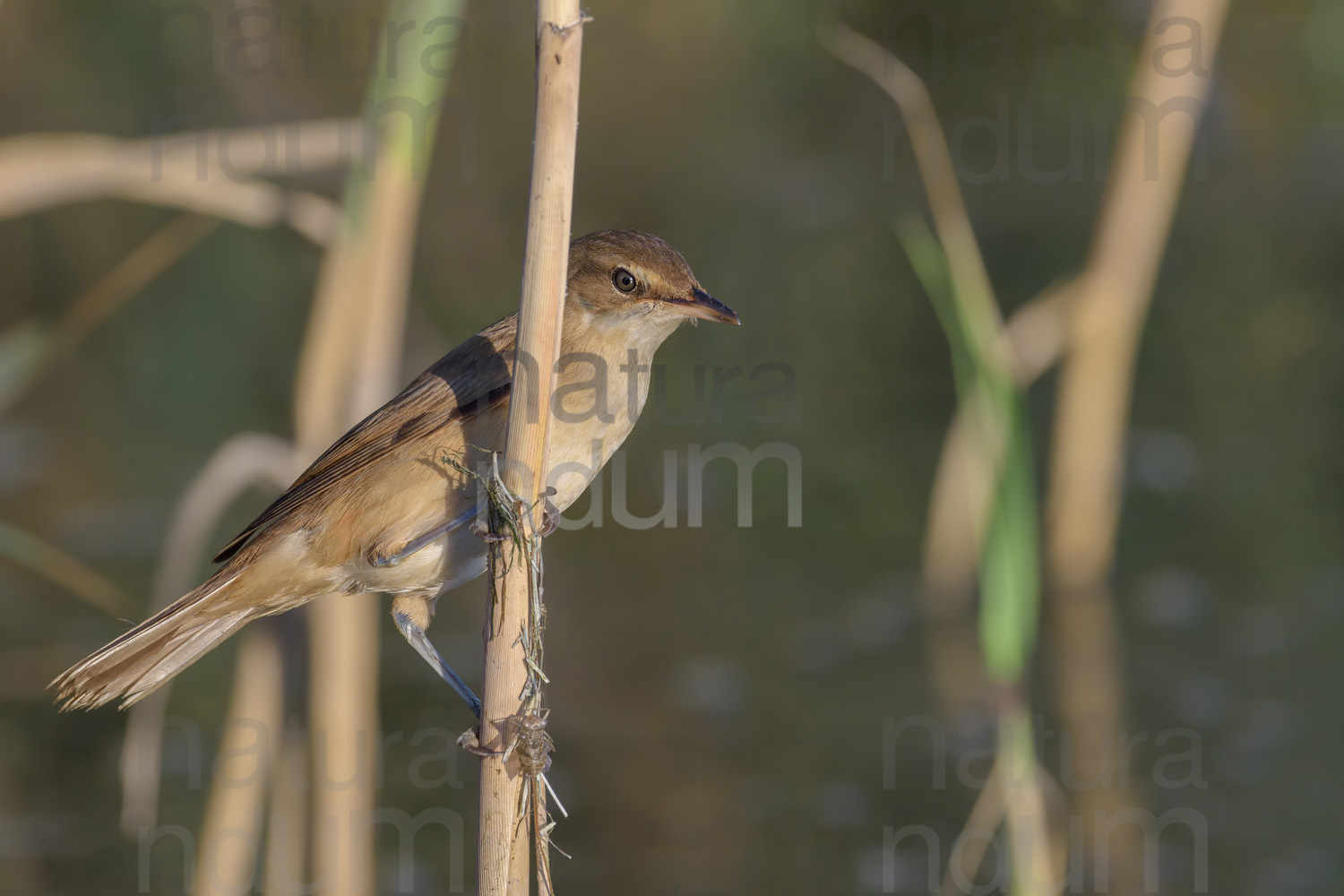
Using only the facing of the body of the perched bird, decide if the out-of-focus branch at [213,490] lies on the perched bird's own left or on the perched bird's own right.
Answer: on the perched bird's own left

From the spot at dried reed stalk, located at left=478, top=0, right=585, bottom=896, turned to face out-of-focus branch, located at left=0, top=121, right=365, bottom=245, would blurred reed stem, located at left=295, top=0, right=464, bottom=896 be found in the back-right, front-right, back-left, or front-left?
front-right

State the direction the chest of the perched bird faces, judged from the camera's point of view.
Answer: to the viewer's right

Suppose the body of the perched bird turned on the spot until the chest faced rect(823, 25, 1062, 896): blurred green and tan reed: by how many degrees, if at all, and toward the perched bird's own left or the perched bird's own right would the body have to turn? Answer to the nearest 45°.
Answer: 0° — it already faces it
